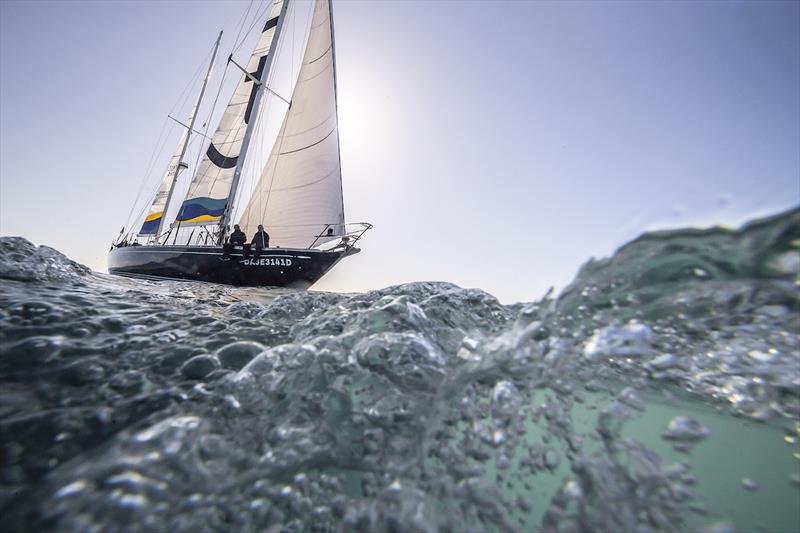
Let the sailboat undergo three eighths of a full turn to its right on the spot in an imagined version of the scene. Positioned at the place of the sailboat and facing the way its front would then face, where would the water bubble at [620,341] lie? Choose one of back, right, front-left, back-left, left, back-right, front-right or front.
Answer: left

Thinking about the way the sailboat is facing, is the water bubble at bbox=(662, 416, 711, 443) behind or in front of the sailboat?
in front

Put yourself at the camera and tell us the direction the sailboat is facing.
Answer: facing the viewer and to the right of the viewer
